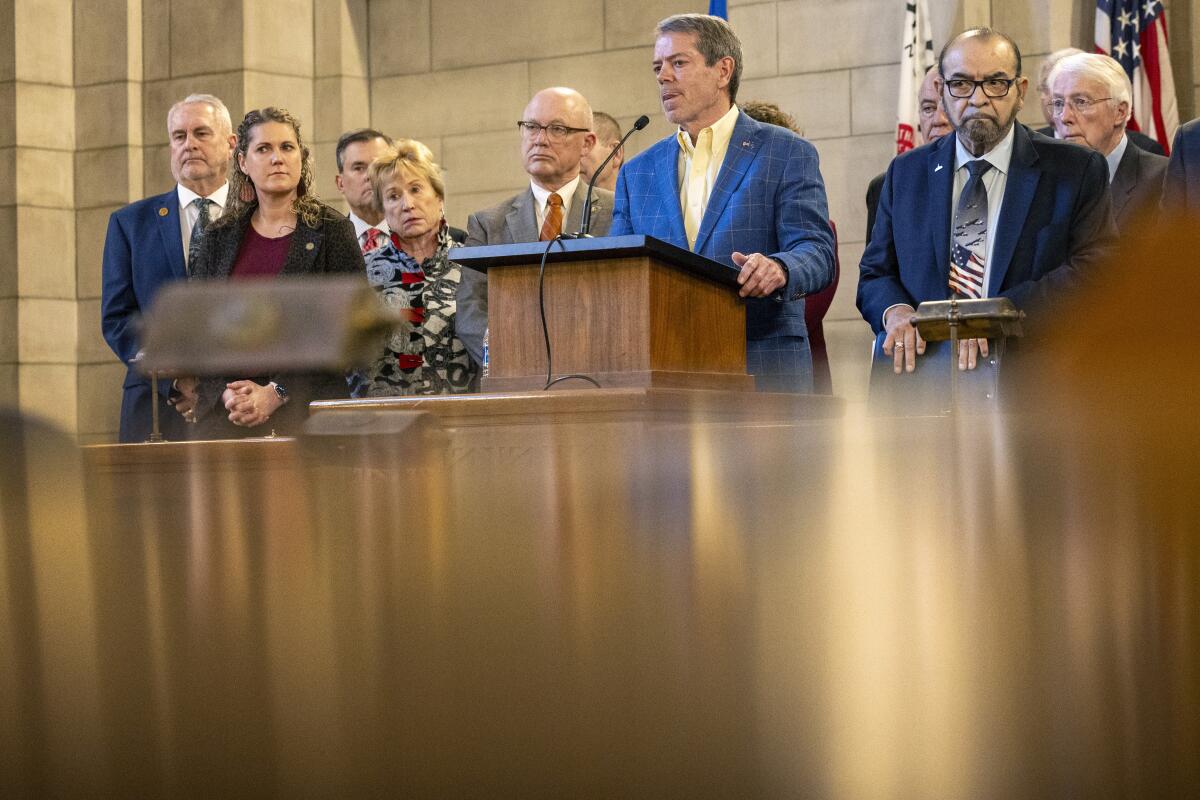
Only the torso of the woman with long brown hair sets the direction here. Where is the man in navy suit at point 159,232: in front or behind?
behind

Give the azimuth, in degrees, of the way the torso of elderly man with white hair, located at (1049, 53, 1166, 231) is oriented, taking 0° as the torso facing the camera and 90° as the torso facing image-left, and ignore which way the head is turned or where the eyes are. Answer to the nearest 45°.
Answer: approximately 45°

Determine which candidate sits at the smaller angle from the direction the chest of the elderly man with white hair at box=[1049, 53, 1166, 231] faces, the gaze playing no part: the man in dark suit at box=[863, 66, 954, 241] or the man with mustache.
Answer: the man with mustache

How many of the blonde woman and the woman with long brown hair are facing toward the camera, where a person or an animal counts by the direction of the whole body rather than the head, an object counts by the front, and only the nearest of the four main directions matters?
2

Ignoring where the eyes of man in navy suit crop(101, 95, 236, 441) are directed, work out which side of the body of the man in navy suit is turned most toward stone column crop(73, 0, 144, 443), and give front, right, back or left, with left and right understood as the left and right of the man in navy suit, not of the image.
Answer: back

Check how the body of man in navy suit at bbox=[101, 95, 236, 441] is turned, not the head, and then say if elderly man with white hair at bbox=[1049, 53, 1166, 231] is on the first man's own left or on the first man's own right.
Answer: on the first man's own left

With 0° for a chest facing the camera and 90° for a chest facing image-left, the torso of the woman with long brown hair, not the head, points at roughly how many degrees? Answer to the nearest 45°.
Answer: approximately 0°

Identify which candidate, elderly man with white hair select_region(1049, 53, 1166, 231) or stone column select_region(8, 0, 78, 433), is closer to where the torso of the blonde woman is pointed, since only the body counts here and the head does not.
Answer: the elderly man with white hair
